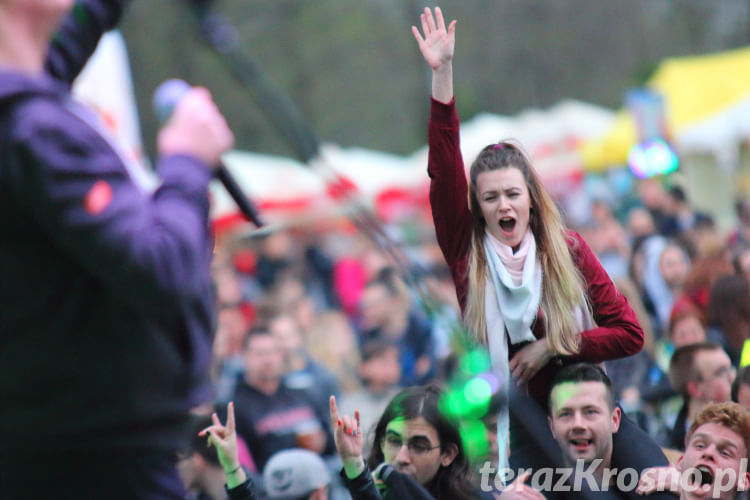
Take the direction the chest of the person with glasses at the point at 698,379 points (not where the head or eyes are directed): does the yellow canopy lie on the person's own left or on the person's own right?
on the person's own left

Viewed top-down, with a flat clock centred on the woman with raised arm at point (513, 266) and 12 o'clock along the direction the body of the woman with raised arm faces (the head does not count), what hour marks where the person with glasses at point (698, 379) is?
The person with glasses is roughly at 7 o'clock from the woman with raised arm.

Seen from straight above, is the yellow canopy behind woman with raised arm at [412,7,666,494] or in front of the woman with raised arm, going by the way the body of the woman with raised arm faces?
behind

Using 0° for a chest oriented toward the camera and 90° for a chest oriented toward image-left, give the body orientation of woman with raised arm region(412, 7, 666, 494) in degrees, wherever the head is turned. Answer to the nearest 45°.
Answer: approximately 0°

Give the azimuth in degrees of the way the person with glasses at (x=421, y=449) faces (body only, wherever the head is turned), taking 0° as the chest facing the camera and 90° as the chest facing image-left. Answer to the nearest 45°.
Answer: approximately 45°

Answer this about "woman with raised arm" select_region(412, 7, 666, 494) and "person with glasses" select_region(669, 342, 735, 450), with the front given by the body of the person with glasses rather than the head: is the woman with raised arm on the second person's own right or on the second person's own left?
on the second person's own right

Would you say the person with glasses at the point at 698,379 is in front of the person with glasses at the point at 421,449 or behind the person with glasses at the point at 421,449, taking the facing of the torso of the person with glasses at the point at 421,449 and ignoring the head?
behind
